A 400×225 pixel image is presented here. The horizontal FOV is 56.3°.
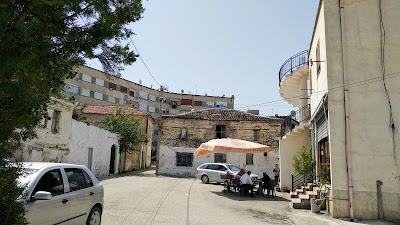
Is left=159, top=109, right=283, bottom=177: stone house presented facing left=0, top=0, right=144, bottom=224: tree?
yes

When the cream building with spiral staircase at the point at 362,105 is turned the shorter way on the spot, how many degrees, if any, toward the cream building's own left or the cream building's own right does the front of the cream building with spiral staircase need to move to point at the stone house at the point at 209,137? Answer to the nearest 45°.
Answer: approximately 45° to the cream building's own right

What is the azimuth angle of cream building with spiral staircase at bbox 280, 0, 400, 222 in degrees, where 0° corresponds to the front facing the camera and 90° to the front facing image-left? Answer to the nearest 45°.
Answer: approximately 90°

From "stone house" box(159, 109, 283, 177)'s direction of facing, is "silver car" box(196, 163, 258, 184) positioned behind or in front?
in front

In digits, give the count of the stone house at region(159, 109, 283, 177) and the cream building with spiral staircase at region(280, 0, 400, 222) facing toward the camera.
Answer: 1

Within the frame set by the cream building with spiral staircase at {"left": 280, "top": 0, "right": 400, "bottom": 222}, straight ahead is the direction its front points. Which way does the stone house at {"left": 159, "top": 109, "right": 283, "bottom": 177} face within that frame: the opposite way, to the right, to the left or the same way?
to the left

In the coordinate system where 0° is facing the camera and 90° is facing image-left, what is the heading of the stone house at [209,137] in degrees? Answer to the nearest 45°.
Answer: approximately 0°

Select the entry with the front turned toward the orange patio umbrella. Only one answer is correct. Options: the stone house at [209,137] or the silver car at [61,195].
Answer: the stone house

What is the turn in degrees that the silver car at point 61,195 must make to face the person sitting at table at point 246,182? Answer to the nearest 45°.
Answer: approximately 180°
